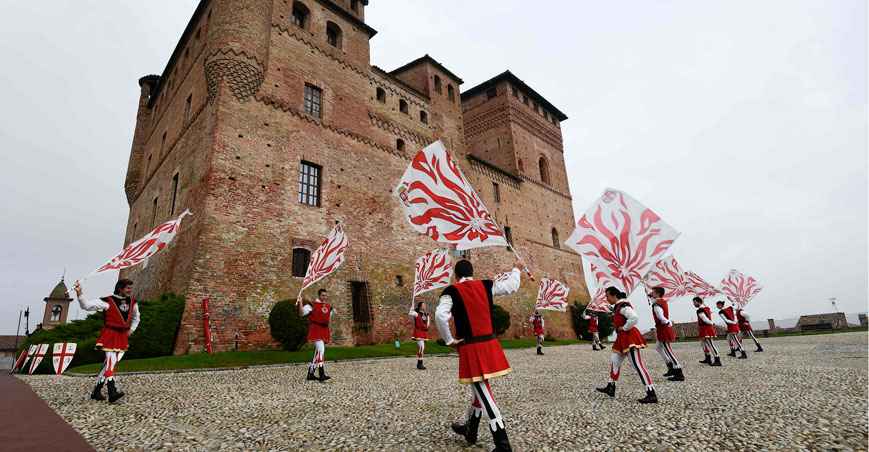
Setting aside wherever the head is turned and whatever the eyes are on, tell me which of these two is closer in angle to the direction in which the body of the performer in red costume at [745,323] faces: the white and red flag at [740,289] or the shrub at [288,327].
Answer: the shrub

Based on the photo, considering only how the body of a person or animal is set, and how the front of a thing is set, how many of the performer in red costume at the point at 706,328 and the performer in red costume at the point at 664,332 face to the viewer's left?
2

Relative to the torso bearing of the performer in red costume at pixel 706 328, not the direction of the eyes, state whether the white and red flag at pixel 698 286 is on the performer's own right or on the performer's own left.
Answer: on the performer's own right

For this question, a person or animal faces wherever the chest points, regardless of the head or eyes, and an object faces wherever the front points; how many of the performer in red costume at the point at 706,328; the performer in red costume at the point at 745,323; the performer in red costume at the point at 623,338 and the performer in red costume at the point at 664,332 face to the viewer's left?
4

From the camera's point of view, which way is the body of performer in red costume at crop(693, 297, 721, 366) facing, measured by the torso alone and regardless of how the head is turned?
to the viewer's left

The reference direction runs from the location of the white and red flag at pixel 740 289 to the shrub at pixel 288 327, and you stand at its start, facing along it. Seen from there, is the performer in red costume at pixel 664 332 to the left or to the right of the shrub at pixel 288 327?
left

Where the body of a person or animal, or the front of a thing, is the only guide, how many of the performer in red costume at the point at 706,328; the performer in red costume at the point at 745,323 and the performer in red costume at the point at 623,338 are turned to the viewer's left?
3

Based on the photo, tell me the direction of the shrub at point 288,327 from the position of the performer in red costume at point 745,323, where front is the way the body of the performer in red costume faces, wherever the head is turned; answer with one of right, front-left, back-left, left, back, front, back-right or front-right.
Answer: front-left

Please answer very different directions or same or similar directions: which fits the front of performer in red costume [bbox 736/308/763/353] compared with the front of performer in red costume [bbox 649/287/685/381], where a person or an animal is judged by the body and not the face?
same or similar directions

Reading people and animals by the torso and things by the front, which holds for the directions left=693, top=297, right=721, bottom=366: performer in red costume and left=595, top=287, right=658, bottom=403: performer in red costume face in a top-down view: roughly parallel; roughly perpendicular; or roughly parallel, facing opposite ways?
roughly parallel

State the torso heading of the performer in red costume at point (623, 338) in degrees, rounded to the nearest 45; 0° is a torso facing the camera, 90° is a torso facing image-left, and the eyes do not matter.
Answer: approximately 90°

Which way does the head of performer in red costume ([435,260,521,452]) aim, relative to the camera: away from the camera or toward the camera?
away from the camera

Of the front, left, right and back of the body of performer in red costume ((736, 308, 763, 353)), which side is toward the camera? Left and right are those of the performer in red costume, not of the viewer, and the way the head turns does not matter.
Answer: left

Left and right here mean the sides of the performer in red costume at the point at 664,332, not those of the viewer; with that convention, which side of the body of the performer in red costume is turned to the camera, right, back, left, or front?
left
